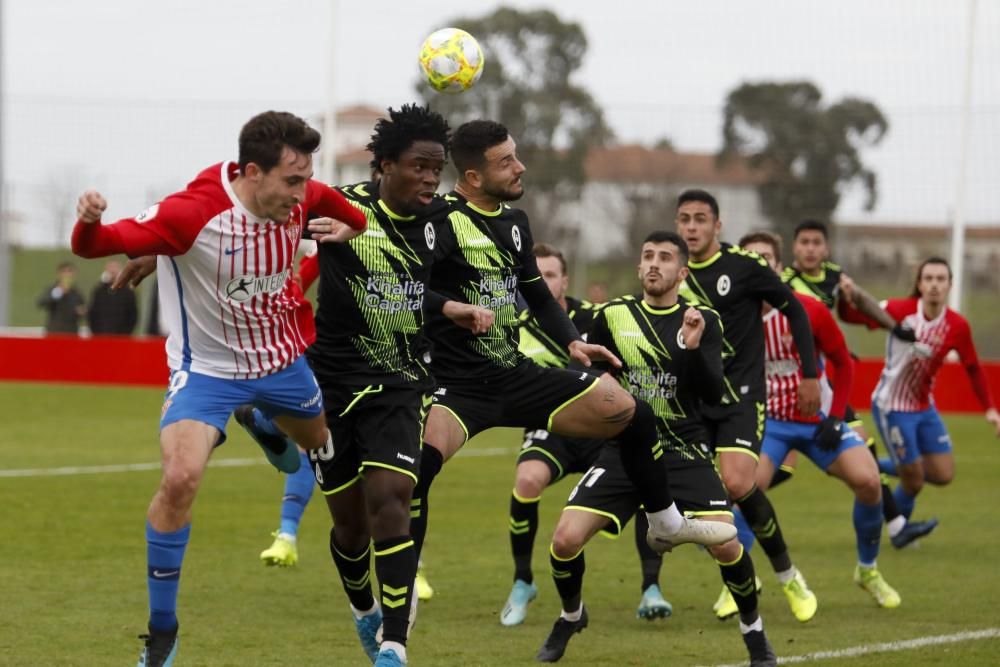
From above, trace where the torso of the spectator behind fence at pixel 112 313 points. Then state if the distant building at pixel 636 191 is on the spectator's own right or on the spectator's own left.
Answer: on the spectator's own left

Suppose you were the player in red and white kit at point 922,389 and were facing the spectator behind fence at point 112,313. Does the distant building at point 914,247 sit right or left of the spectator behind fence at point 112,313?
right

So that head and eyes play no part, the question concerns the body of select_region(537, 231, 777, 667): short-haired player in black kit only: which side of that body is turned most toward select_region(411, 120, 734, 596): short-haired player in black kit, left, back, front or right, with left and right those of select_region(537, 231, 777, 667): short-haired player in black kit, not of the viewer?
right

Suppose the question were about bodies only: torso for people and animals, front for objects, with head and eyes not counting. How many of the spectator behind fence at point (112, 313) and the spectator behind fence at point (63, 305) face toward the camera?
2

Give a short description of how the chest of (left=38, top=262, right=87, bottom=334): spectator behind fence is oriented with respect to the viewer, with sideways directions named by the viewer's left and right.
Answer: facing the viewer

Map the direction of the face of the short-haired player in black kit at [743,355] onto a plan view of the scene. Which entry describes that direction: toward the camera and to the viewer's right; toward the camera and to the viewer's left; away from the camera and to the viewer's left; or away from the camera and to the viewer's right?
toward the camera and to the viewer's left

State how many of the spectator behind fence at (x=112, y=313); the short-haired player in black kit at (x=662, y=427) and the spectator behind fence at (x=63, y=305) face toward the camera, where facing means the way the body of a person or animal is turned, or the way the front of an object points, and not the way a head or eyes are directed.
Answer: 3

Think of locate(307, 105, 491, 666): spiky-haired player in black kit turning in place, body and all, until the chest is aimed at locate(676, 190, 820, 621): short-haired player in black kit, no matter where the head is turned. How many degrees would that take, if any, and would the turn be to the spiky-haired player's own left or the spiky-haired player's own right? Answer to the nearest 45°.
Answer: approximately 90° to the spiky-haired player's own left

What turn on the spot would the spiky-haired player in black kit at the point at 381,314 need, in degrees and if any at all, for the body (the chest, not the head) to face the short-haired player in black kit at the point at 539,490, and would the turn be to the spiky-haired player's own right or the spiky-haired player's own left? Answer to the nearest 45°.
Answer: approximately 90° to the spiky-haired player's own left

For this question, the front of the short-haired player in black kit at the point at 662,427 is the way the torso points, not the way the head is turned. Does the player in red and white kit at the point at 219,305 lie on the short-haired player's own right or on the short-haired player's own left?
on the short-haired player's own right

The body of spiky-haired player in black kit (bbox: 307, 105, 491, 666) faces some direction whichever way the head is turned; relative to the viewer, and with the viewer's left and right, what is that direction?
facing the viewer and to the right of the viewer

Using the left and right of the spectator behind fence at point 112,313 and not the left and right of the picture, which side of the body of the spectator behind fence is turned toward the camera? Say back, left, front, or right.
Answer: front
